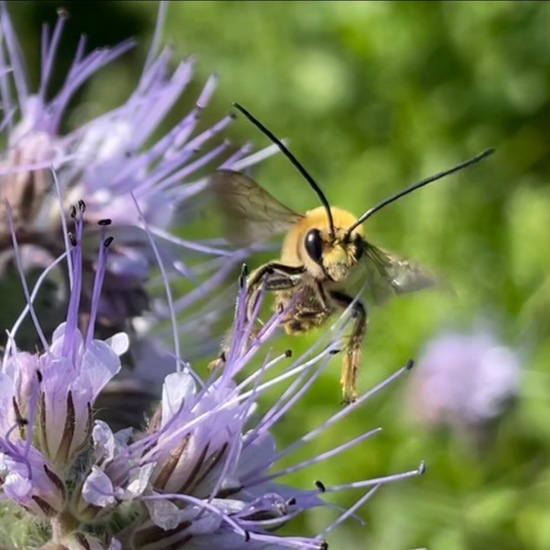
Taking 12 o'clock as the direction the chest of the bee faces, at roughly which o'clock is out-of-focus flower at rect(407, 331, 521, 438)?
The out-of-focus flower is roughly at 8 o'clock from the bee.

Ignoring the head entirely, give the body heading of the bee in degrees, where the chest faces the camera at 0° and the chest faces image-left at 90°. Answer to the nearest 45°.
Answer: approximately 315°
